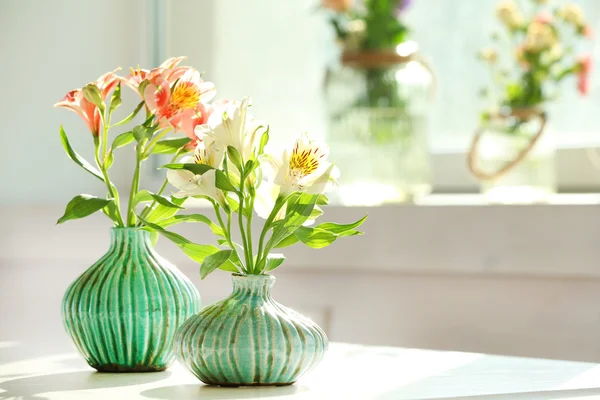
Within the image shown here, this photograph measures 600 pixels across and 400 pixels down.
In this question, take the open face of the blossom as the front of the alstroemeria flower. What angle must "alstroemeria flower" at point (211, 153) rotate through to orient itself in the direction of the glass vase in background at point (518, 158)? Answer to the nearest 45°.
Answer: approximately 180°

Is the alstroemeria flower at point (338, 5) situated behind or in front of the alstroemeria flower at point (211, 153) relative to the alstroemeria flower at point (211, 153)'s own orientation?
behind

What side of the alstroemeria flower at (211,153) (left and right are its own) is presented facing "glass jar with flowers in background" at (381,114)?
back

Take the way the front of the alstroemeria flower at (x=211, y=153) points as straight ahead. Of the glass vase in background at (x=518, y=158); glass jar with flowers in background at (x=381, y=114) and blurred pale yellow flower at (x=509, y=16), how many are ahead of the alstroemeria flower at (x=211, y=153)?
0

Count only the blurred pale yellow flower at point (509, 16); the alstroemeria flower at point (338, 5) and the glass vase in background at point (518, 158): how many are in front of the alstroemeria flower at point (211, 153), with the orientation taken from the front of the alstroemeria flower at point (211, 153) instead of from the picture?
0

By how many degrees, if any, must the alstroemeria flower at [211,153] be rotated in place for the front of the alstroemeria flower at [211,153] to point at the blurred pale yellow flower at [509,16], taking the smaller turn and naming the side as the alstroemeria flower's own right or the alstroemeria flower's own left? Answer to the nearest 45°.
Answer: approximately 180°

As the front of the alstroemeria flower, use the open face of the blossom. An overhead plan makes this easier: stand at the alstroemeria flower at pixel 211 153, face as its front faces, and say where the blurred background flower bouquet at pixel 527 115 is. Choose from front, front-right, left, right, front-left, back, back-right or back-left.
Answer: back

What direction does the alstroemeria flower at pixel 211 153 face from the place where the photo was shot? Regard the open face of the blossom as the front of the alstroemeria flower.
facing the viewer and to the left of the viewer
